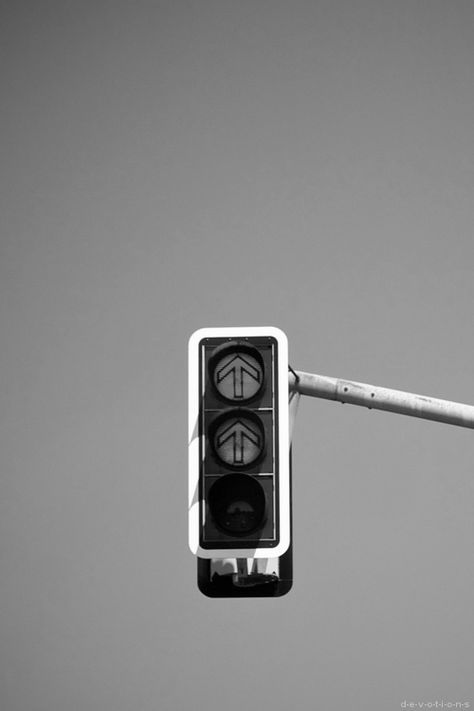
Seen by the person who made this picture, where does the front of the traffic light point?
facing the viewer
